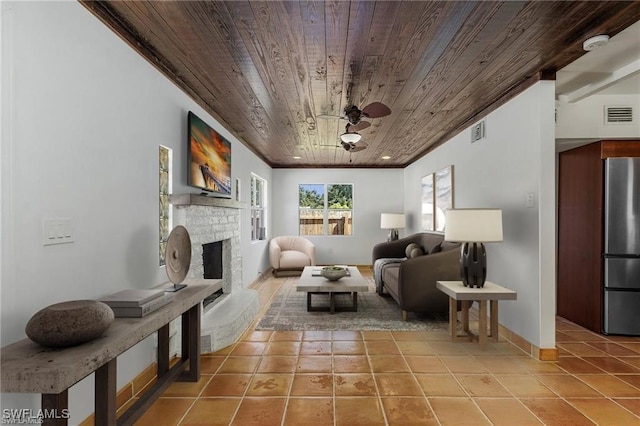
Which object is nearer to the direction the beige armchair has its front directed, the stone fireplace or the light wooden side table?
the light wooden side table

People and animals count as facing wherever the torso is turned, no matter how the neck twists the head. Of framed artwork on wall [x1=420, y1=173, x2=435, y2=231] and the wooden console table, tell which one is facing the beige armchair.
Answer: the framed artwork on wall

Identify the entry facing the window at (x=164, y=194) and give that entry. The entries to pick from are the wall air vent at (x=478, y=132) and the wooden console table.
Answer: the wall air vent

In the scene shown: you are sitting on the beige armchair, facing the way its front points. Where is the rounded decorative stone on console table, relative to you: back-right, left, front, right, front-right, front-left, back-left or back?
front-right

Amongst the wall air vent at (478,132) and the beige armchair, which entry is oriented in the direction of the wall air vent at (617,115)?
the beige armchair

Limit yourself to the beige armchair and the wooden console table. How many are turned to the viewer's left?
0

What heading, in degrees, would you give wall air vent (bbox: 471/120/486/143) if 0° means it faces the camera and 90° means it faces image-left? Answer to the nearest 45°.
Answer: approximately 45°

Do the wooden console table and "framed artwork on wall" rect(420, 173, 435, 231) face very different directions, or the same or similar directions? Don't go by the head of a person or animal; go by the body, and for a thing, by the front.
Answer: very different directions

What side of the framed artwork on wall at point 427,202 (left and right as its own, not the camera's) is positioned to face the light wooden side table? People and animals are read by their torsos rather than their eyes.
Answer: left

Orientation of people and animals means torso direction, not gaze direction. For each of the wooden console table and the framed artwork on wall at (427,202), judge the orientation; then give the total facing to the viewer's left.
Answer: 1

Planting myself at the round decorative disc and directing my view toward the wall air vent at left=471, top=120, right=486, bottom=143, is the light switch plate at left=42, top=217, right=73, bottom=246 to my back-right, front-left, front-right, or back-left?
back-right

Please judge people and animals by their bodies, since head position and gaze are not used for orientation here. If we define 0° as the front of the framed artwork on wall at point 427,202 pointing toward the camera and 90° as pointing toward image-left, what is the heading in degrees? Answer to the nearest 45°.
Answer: approximately 90°
